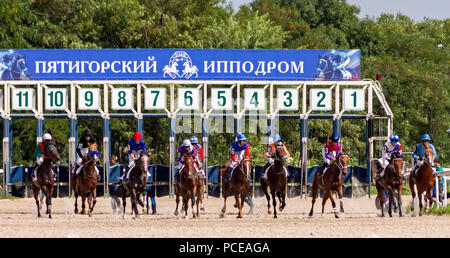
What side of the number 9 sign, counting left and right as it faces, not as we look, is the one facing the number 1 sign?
left

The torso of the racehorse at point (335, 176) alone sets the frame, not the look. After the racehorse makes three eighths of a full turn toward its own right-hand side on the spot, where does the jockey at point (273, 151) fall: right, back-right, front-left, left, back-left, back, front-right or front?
front

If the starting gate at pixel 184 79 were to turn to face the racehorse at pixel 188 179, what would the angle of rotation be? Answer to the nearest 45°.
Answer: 0° — it already faces it

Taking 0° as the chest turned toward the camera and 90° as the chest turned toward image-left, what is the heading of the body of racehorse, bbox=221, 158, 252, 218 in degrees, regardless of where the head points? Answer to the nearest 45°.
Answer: approximately 315°

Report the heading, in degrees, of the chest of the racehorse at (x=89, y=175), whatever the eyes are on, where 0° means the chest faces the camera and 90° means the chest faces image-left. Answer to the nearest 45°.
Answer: approximately 315°

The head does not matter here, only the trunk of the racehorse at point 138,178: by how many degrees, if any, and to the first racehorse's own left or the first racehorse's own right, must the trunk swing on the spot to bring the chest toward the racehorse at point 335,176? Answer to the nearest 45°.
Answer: approximately 45° to the first racehorse's own left

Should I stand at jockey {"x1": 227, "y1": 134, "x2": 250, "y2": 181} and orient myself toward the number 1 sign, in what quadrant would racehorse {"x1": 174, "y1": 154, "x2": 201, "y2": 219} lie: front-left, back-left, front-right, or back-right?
back-left

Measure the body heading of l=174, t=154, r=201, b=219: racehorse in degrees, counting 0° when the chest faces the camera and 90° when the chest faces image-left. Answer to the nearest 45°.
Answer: approximately 0°

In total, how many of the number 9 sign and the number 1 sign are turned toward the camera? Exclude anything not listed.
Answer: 2
